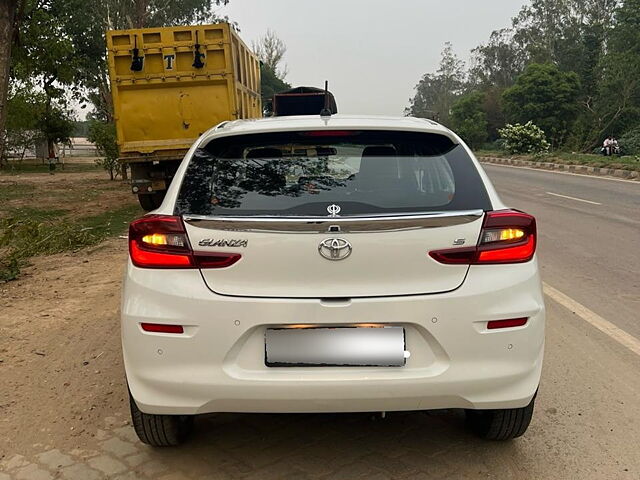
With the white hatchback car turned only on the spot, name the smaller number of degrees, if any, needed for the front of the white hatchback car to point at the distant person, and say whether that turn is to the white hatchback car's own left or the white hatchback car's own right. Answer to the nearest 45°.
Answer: approximately 45° to the white hatchback car's own right

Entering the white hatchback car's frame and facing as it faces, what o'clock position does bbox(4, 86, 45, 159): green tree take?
The green tree is roughly at 11 o'clock from the white hatchback car.

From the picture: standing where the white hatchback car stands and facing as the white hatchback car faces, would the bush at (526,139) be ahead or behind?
ahead

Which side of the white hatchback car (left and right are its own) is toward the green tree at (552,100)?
front

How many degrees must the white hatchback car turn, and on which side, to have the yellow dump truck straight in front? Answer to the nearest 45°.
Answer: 0° — it already faces it

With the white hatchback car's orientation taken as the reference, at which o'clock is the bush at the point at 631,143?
The bush is roughly at 1 o'clock from the white hatchback car.

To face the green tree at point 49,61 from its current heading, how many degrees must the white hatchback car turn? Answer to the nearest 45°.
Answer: approximately 45° to its left

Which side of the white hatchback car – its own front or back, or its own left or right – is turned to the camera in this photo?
back
